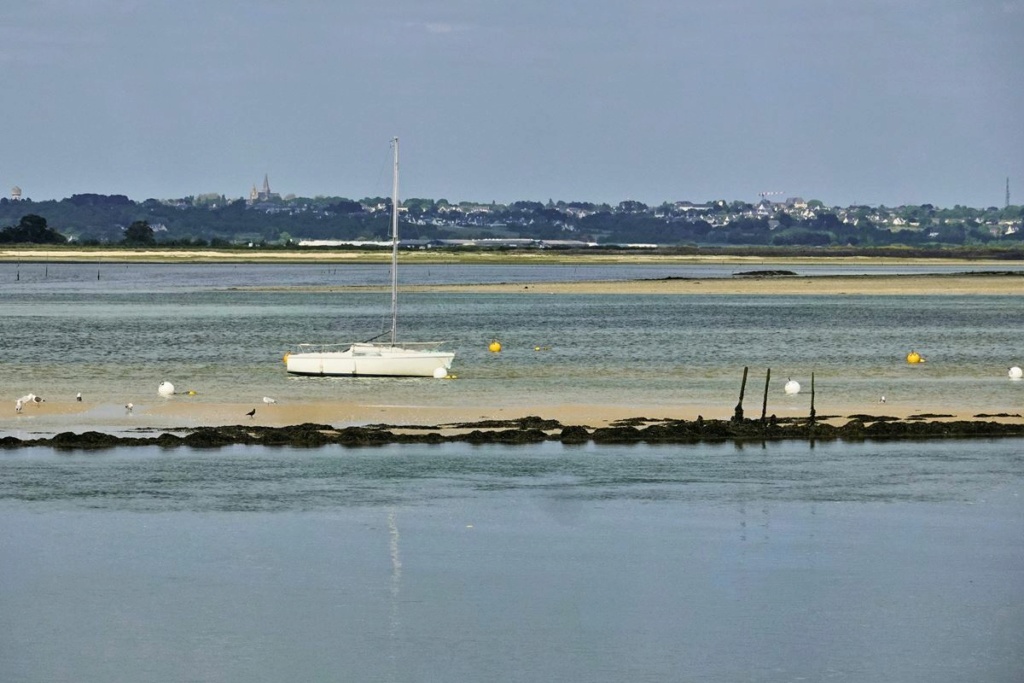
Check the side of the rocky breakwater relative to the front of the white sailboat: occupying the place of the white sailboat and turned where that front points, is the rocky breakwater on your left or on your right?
on your right

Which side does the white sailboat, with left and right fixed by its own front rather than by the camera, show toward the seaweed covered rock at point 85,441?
right

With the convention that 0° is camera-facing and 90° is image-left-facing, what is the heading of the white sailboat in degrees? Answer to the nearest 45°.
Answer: approximately 270°

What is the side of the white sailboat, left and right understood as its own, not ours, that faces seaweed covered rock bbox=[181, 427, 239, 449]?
right

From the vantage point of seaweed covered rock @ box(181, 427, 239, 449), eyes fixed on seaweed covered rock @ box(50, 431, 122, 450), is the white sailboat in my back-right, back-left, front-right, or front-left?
back-right
